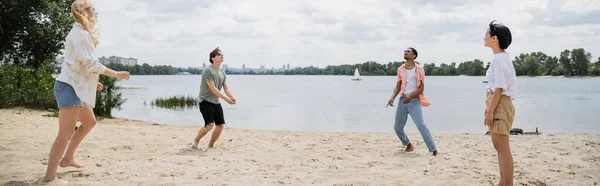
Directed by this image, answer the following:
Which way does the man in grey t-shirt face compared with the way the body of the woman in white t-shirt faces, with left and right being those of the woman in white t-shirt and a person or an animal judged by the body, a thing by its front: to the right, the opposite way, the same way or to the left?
the opposite way

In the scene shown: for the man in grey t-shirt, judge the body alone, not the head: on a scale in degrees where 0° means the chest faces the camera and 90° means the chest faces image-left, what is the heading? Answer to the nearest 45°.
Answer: approximately 315°

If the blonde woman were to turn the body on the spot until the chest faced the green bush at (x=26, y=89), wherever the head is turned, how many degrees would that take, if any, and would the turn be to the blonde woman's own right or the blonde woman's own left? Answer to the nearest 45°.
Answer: approximately 90° to the blonde woman's own left

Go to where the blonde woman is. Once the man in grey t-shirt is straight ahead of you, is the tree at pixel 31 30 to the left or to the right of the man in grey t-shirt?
left

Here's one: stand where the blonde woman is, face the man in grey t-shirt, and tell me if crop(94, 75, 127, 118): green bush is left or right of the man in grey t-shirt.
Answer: left

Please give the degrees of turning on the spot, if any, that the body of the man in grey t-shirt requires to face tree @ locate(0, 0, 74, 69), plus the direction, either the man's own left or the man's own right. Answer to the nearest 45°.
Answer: approximately 180°

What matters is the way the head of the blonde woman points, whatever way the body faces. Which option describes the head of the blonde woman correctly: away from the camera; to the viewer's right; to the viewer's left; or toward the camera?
to the viewer's right

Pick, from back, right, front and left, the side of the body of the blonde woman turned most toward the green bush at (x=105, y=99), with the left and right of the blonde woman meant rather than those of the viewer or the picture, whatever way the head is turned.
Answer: left

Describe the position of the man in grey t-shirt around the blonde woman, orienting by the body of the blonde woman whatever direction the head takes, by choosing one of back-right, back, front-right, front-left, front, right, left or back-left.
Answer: front-left

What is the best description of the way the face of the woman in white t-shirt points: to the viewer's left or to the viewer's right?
to the viewer's left

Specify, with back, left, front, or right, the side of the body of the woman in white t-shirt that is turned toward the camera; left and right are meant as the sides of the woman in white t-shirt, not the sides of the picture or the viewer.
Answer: left

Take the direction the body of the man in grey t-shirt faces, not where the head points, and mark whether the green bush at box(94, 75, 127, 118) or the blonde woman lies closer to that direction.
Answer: the blonde woman

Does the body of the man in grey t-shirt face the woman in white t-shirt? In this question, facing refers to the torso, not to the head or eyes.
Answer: yes

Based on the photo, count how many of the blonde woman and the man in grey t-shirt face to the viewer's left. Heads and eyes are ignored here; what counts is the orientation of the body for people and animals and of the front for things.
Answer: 0

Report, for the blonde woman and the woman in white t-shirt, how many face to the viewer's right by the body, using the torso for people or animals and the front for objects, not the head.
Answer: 1

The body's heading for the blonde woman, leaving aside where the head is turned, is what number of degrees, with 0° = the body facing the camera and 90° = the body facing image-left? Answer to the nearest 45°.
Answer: approximately 270°
